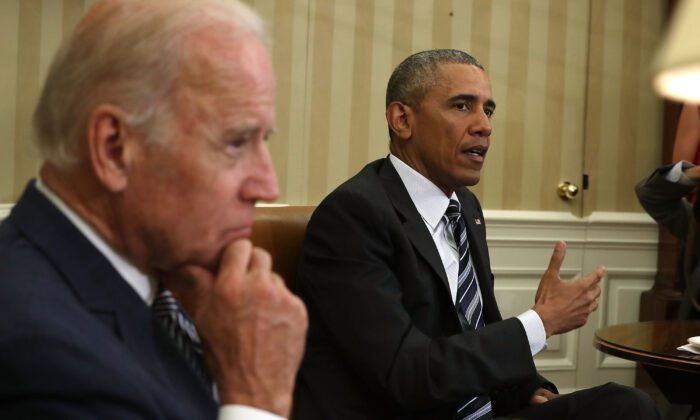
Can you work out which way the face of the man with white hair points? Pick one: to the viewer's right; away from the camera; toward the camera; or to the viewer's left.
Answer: to the viewer's right

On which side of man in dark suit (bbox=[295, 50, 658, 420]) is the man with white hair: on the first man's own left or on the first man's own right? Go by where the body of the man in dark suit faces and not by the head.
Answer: on the first man's own right
